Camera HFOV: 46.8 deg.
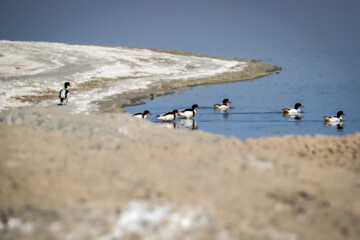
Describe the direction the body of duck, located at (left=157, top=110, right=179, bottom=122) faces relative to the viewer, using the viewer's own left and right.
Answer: facing to the right of the viewer
